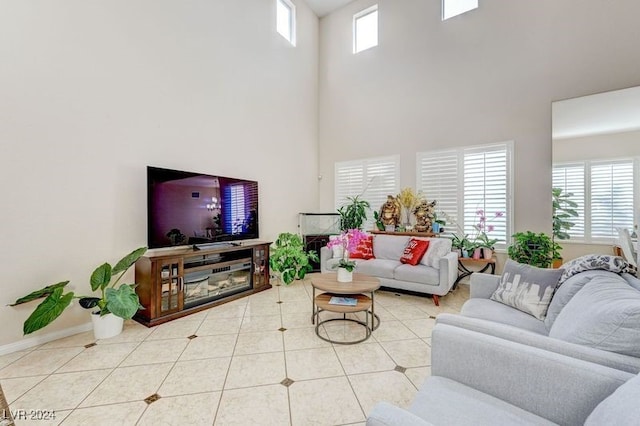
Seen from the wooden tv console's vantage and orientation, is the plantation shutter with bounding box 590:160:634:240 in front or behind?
in front

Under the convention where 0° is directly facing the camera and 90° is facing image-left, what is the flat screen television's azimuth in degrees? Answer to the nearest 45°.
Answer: approximately 315°

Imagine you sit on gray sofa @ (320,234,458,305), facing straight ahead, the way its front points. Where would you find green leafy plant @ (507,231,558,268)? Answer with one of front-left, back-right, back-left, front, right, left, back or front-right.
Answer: back-left

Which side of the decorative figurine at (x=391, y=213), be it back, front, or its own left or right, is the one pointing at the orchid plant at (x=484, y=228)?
left

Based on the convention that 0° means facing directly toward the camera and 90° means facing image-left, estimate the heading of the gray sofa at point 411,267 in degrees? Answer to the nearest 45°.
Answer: approximately 45°

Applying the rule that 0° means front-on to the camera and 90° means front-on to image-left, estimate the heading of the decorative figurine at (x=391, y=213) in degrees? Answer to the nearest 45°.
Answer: approximately 0°

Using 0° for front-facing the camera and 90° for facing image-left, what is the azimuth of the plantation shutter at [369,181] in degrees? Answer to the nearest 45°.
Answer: approximately 45°

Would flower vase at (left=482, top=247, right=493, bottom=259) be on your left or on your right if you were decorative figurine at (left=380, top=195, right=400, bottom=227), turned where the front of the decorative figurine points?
on your left

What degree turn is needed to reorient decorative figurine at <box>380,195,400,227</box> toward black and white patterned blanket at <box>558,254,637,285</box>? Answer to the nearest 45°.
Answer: approximately 45° to its left

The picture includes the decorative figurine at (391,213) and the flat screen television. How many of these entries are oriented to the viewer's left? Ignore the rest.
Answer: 0

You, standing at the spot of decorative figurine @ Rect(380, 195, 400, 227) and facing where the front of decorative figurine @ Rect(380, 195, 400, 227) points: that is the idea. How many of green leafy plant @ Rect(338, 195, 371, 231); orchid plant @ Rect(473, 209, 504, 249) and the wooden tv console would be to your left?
1
